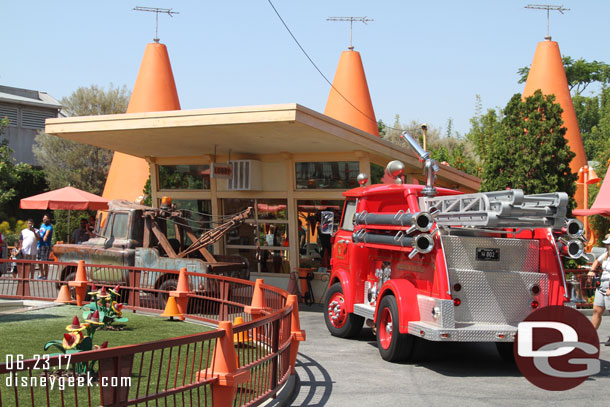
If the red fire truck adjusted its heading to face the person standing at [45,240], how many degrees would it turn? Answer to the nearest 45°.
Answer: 0° — it already faces them

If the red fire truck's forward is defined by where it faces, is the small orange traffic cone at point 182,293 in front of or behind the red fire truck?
in front

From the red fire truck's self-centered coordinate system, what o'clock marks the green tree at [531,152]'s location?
The green tree is roughly at 2 o'clock from the red fire truck.

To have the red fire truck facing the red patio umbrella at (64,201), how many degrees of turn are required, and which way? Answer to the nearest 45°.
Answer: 0° — it already faces it

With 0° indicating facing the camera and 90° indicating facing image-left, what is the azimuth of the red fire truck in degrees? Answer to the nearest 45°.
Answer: approximately 135°

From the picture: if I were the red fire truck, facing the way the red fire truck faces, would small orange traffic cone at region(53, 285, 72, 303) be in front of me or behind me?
in front

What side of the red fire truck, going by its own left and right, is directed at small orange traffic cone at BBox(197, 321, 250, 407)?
left

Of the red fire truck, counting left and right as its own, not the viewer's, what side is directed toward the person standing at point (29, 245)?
front

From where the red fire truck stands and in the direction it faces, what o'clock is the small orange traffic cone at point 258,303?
The small orange traffic cone is roughly at 11 o'clock from the red fire truck.

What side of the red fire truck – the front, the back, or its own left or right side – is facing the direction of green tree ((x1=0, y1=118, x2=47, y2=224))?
front

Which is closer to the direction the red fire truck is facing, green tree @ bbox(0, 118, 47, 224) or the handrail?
the green tree

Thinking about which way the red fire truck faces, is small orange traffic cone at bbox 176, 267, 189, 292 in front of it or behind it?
in front

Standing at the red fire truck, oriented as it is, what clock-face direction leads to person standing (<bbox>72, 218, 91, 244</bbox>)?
The person standing is roughly at 12 o'clock from the red fire truck.

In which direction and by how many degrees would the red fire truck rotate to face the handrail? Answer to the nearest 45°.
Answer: approximately 90° to its left

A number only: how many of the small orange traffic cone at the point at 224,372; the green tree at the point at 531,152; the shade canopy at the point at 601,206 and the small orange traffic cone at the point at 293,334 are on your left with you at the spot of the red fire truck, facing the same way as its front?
2
